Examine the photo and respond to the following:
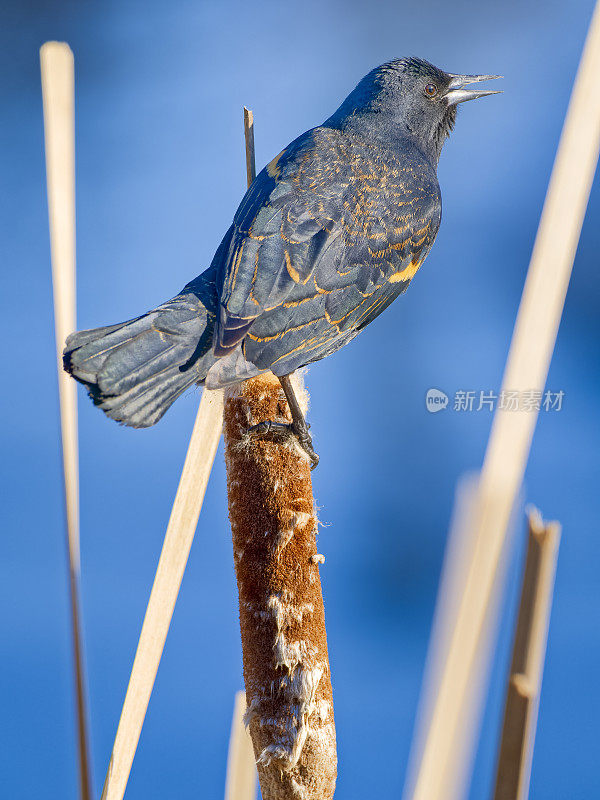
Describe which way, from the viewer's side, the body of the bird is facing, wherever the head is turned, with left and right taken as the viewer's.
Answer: facing away from the viewer and to the right of the viewer
